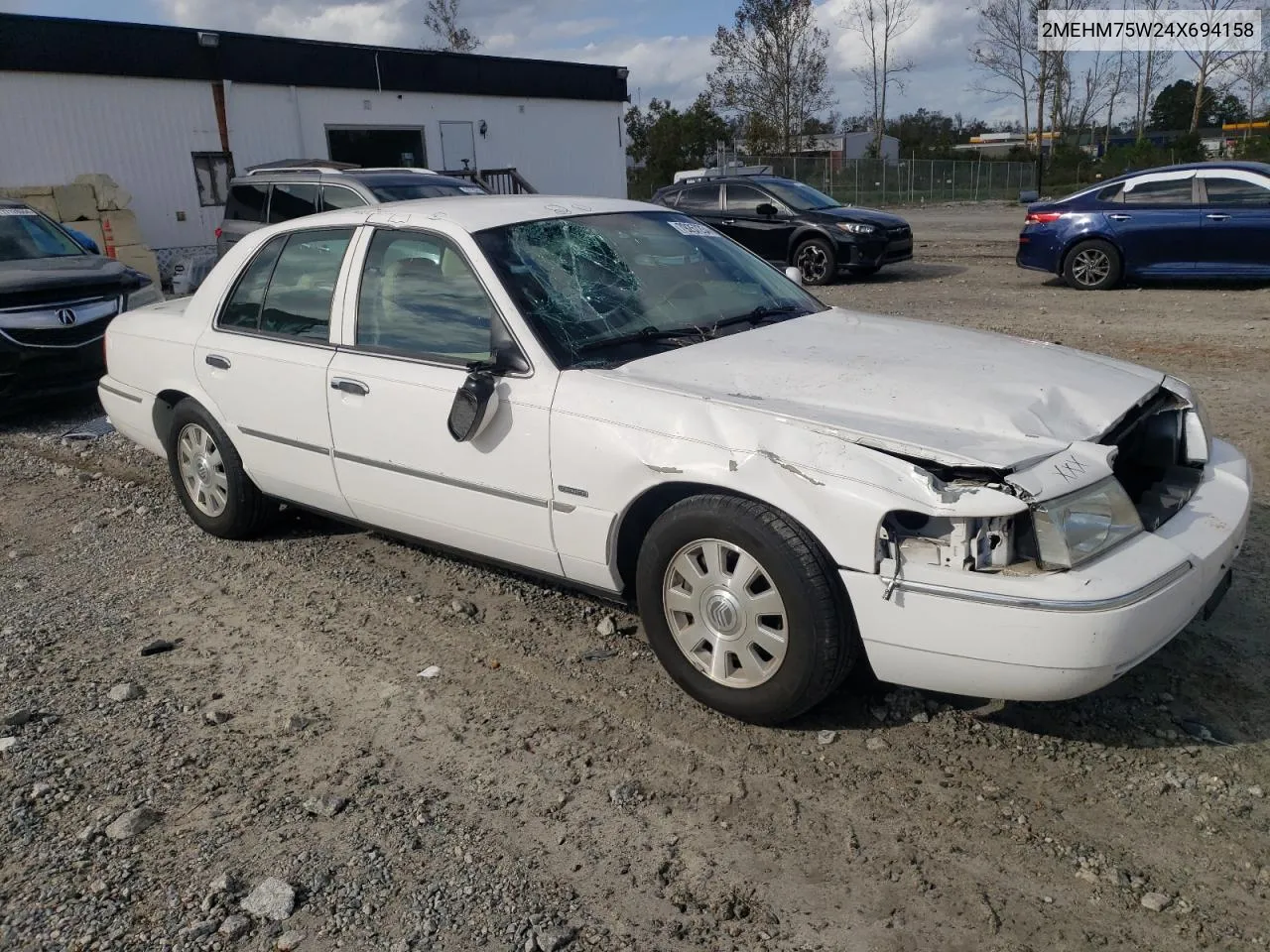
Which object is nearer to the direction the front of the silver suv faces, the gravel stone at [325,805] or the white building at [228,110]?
the gravel stone

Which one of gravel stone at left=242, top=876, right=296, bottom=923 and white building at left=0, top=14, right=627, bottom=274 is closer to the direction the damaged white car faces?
the gravel stone

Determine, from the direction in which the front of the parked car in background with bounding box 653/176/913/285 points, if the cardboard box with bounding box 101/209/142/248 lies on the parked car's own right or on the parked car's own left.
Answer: on the parked car's own right

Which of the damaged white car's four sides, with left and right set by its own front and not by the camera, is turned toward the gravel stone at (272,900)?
right

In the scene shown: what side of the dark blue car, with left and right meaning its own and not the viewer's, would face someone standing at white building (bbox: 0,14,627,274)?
back

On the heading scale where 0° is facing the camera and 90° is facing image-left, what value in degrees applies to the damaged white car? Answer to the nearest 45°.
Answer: approximately 315°

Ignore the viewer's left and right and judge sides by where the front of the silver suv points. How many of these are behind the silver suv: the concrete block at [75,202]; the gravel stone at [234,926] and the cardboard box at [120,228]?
2

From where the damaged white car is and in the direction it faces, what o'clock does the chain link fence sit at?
The chain link fence is roughly at 8 o'clock from the damaged white car.

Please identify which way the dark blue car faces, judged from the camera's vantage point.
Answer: facing to the right of the viewer

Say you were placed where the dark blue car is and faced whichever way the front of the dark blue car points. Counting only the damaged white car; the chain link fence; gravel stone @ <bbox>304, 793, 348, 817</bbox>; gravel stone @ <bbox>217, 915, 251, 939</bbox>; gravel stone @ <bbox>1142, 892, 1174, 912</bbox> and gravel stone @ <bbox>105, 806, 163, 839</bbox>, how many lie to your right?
5

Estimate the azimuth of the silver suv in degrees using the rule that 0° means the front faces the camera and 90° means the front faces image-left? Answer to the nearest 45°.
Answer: approximately 315°
